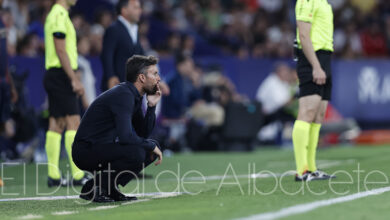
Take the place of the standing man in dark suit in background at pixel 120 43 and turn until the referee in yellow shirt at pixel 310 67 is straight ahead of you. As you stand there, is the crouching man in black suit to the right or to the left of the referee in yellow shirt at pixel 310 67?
right

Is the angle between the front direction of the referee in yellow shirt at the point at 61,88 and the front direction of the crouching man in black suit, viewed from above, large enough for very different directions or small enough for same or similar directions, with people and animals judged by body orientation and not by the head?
same or similar directions

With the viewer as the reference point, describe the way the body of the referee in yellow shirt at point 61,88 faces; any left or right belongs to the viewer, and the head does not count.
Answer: facing to the right of the viewer

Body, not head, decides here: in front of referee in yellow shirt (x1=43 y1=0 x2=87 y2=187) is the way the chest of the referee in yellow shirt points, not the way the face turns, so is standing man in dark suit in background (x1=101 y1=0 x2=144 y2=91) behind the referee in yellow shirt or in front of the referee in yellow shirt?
in front

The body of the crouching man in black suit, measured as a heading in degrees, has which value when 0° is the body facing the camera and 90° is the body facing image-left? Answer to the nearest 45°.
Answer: approximately 270°

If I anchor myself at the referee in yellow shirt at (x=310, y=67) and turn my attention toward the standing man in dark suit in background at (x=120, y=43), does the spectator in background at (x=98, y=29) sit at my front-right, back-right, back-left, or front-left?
front-right
